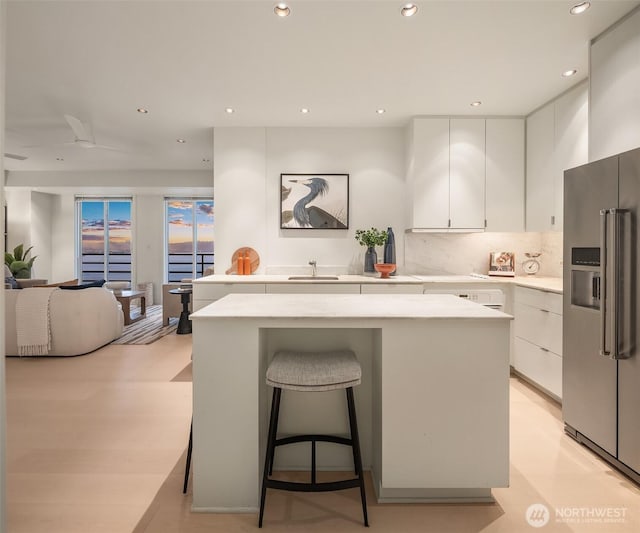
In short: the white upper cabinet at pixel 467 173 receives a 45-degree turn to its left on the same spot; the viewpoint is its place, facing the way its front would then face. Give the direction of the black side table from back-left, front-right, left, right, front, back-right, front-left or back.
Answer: back-right

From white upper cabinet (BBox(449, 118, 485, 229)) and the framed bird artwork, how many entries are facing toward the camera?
2

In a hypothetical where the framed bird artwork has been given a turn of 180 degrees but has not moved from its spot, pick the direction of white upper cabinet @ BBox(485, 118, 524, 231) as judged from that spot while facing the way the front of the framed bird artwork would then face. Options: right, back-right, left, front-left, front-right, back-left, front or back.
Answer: right

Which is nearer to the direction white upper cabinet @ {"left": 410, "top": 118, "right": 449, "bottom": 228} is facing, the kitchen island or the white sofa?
the kitchen island

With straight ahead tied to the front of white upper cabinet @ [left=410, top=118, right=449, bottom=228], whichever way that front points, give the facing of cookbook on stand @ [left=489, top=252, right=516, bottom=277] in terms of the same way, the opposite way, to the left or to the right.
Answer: the same way

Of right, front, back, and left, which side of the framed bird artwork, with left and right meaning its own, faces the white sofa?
right

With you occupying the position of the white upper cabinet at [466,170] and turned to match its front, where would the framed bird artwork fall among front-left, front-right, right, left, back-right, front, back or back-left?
right

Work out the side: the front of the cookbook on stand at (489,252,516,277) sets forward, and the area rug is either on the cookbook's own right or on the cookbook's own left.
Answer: on the cookbook's own right

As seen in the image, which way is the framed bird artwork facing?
toward the camera

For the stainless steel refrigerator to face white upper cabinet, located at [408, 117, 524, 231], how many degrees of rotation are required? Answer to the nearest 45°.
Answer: approximately 90° to its right

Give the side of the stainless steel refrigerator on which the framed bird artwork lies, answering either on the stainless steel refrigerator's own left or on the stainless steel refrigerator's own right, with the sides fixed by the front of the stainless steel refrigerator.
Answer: on the stainless steel refrigerator's own right

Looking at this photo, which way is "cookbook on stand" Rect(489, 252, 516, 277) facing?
toward the camera

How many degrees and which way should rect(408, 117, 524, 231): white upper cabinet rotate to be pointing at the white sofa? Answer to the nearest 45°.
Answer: approximately 90° to its right

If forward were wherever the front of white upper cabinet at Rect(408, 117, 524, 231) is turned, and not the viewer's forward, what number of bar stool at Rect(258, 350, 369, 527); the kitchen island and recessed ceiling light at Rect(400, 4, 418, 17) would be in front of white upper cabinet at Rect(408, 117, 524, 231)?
3

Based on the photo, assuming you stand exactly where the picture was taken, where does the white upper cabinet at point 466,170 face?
facing the viewer

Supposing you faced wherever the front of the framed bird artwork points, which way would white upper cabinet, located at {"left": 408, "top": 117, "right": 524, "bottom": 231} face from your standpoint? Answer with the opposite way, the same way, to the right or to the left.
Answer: the same way
